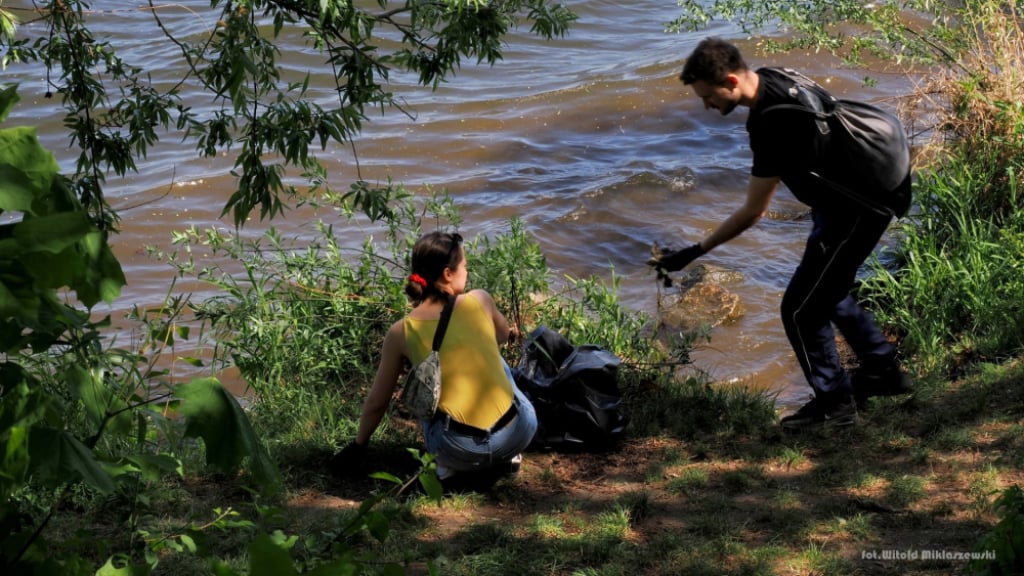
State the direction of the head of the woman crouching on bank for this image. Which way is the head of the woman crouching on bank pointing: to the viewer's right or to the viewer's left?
to the viewer's right

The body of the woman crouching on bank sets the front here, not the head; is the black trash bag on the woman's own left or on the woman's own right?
on the woman's own right

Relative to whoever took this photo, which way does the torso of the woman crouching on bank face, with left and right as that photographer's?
facing away from the viewer
